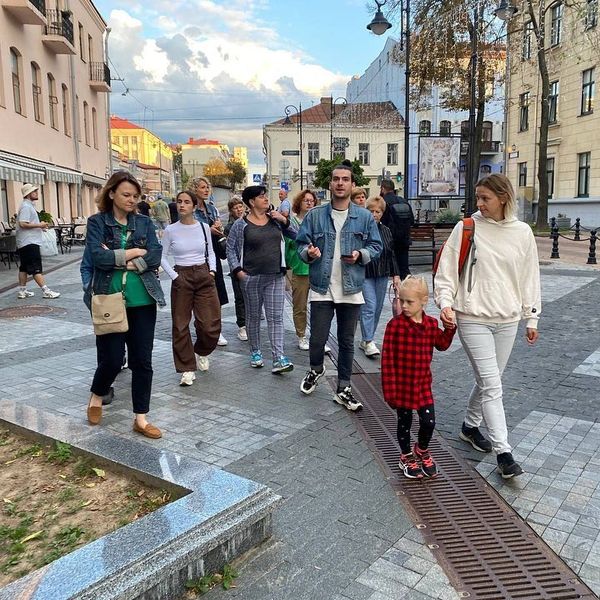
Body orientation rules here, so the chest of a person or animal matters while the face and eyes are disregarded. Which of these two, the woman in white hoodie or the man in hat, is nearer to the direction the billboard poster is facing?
the woman in white hoodie

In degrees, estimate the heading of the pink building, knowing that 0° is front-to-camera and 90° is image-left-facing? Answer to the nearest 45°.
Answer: approximately 315°

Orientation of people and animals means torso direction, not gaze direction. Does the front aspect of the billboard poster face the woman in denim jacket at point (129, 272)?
yes

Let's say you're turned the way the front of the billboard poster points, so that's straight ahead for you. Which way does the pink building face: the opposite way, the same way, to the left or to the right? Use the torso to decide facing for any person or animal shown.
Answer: to the left

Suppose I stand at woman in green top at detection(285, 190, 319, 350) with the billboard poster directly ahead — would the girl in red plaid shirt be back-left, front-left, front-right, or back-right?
back-right

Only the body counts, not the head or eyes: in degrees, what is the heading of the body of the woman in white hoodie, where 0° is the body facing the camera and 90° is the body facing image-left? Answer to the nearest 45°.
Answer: approximately 0°

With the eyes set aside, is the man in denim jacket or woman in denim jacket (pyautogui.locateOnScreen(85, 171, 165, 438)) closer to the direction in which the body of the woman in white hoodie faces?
the woman in denim jacket

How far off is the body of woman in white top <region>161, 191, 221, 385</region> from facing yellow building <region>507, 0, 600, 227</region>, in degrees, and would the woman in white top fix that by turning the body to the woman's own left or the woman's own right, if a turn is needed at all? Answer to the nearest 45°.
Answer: approximately 135° to the woman's own left

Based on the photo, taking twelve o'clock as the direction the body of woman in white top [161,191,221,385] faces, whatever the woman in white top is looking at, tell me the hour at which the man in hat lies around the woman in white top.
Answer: The man in hat is roughly at 5 o'clock from the woman in white top.

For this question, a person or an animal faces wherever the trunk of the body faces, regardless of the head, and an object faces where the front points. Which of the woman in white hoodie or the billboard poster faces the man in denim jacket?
the billboard poster
